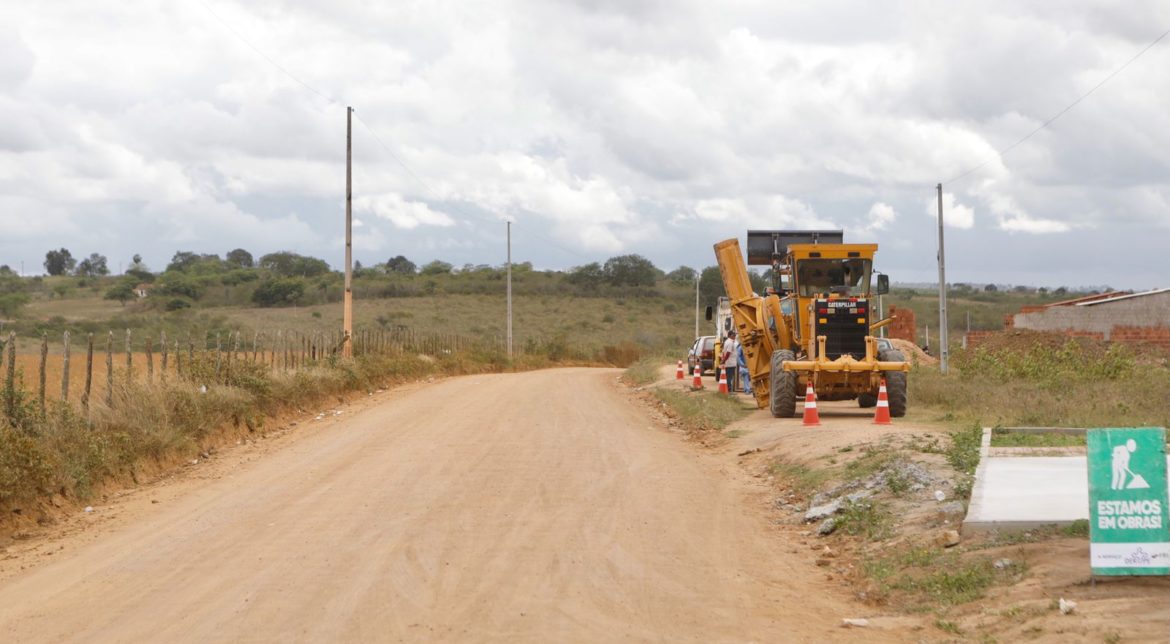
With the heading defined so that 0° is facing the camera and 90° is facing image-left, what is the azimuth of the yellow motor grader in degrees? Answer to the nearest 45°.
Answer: approximately 180°

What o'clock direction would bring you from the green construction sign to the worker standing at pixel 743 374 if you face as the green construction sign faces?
The worker standing is roughly at 5 o'clock from the green construction sign.

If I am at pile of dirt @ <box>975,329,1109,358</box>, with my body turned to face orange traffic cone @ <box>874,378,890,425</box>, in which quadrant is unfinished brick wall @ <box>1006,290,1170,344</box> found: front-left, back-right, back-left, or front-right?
back-left

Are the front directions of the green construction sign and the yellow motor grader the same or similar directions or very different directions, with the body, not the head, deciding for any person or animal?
very different directions

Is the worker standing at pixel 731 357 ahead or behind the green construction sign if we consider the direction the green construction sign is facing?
behind

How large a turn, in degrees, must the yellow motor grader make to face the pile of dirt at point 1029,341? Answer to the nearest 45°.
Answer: approximately 45° to its right

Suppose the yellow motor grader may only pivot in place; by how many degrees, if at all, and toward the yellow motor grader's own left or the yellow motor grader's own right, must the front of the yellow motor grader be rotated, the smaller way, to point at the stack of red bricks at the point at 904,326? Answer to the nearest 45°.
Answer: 0° — it already faces it

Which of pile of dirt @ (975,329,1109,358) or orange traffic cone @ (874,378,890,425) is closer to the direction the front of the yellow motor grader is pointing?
the pile of dirt

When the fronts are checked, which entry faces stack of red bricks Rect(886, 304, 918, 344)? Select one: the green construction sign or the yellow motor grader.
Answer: the yellow motor grader

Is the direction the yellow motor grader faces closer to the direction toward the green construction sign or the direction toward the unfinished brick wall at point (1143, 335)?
the unfinished brick wall

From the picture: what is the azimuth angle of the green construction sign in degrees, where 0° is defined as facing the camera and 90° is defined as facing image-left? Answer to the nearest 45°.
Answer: approximately 0°
